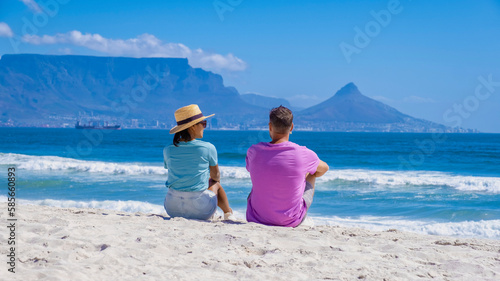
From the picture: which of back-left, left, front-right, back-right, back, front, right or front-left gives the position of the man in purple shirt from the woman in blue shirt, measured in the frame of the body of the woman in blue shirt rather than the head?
right

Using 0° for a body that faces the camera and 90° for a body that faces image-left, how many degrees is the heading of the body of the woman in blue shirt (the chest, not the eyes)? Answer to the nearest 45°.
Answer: approximately 225°

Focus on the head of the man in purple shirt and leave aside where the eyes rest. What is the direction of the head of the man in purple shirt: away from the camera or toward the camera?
away from the camera

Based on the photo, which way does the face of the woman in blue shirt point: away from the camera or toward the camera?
away from the camera
